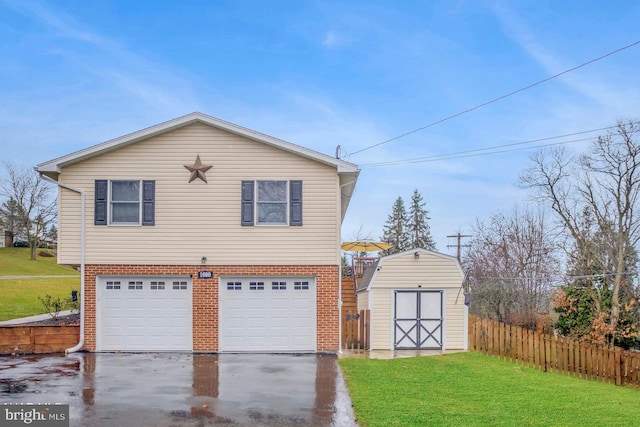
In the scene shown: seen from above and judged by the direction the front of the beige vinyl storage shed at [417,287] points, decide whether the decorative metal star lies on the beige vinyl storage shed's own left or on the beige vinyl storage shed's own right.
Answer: on the beige vinyl storage shed's own right

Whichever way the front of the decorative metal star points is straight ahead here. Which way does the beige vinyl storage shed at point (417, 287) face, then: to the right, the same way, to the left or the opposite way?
the same way

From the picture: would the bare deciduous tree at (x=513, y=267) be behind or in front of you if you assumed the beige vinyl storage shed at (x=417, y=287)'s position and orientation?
behind

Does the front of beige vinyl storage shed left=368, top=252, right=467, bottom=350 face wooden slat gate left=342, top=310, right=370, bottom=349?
no

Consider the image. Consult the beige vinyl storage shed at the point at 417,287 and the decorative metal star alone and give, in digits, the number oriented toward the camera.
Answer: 2

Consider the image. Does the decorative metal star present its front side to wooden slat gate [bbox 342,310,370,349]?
no

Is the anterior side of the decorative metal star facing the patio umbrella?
no

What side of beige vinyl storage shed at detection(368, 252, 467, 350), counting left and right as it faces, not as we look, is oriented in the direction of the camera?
front

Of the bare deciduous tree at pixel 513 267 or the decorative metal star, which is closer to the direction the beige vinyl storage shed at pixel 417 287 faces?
the decorative metal star

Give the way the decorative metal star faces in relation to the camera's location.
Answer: facing the viewer
